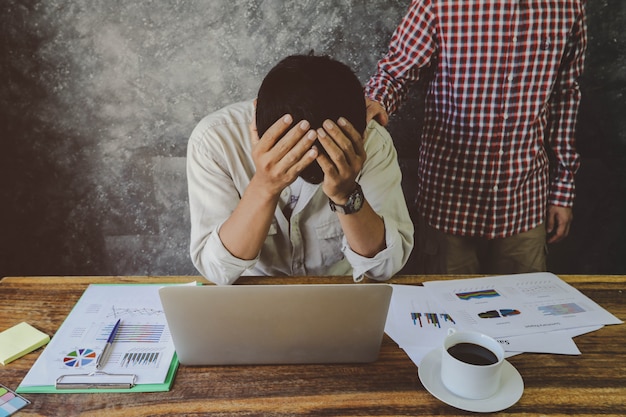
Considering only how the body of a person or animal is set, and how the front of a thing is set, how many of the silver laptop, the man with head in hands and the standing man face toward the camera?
2

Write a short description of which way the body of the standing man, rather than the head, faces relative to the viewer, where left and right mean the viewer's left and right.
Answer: facing the viewer

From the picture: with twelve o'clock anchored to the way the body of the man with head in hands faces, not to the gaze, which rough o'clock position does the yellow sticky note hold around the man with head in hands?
The yellow sticky note is roughly at 2 o'clock from the man with head in hands.

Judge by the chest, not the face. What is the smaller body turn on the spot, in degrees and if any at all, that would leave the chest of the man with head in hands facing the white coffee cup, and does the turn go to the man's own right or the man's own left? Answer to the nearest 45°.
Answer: approximately 45° to the man's own left

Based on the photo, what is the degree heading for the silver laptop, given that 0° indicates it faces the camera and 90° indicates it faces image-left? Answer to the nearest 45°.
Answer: approximately 180°

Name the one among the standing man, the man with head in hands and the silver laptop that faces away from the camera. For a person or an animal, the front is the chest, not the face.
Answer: the silver laptop

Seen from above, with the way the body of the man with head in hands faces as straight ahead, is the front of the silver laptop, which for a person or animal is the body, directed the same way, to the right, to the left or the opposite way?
the opposite way

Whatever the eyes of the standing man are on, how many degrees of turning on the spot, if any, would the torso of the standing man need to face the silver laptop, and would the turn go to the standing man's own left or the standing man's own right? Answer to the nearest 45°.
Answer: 0° — they already face it

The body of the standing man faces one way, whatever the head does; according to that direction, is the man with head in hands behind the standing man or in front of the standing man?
in front

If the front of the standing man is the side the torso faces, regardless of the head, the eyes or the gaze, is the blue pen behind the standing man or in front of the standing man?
in front

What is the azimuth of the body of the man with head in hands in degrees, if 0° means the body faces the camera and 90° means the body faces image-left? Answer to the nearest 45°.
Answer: approximately 0°
